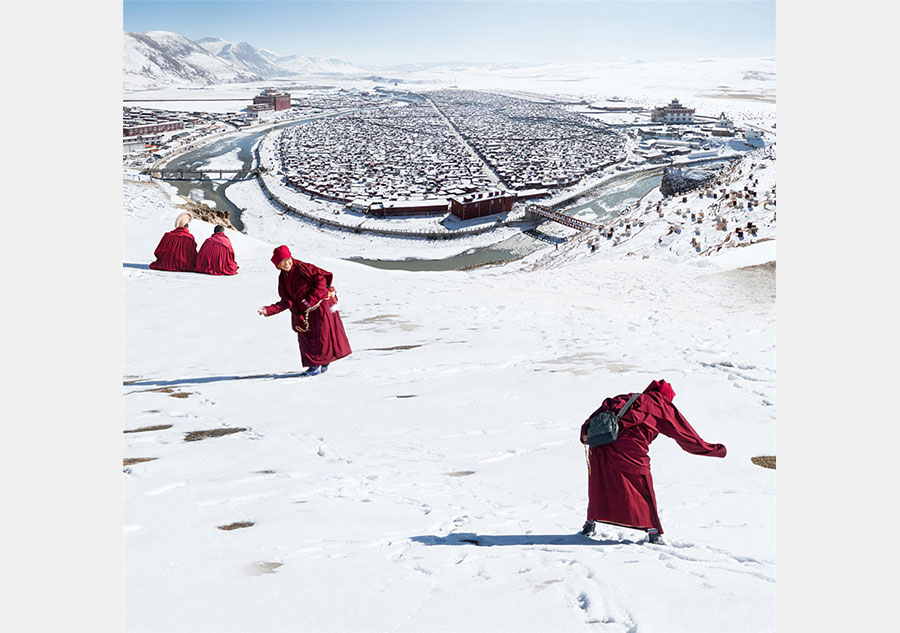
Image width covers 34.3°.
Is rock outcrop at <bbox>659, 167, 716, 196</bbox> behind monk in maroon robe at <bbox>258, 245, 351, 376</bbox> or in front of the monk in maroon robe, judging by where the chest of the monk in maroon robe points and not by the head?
behind

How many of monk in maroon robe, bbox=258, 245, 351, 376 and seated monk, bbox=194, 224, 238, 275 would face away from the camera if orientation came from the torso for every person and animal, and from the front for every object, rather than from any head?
1

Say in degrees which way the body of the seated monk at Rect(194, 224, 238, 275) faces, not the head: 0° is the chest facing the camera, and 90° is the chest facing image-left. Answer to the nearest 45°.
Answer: approximately 180°

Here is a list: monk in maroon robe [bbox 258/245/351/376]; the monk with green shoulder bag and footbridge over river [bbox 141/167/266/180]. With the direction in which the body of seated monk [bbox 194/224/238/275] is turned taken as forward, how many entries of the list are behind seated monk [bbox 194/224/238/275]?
2

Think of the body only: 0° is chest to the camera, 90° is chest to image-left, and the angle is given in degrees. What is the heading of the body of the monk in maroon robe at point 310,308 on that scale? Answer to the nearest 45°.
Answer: approximately 45°

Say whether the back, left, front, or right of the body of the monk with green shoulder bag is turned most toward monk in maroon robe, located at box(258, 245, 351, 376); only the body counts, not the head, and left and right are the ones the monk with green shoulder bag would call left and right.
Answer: left

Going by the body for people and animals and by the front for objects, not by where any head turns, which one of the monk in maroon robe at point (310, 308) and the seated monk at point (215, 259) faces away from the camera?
the seated monk

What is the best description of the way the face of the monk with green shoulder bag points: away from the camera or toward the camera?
away from the camera

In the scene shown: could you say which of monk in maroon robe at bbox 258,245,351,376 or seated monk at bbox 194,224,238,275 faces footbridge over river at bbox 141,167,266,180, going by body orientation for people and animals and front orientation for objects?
the seated monk

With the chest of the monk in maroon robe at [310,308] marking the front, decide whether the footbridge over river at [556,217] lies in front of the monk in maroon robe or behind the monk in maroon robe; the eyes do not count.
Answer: behind

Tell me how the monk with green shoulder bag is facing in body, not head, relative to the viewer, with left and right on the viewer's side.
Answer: facing away from the viewer and to the right of the viewer

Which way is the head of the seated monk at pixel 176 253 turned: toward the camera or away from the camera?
away from the camera
